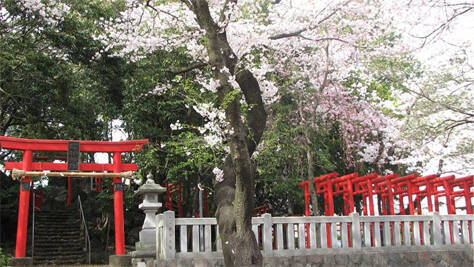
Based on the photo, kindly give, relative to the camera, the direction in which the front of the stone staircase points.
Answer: facing the viewer

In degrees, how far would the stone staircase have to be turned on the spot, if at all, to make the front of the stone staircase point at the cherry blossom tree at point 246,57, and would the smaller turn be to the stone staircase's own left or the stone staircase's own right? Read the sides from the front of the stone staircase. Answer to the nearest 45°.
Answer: approximately 45° to the stone staircase's own left

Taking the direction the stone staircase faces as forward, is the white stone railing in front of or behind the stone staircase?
in front
